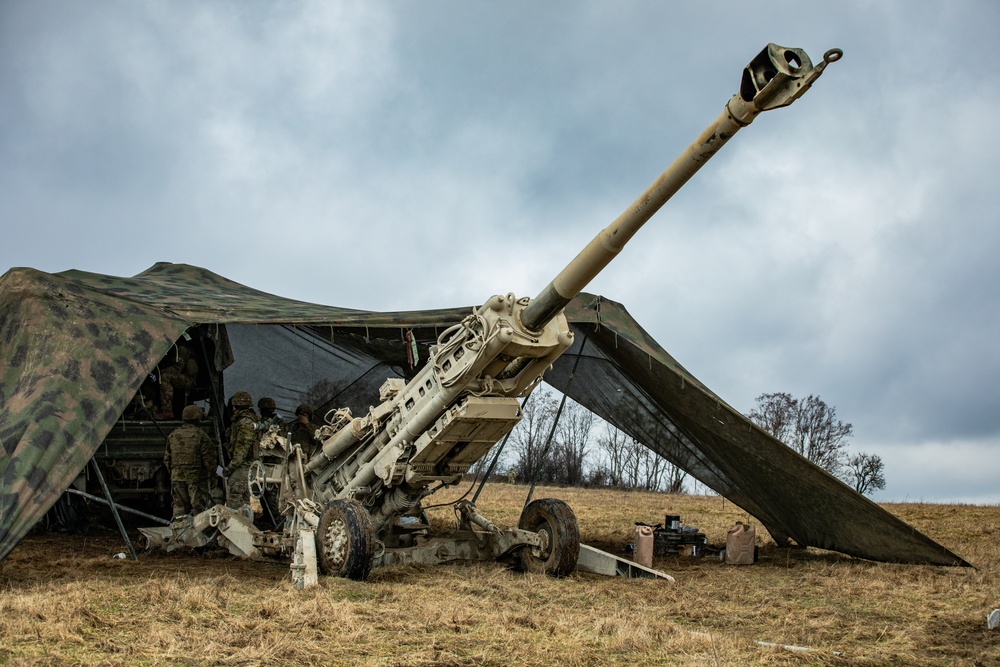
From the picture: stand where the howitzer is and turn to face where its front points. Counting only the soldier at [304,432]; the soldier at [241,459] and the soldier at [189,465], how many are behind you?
3

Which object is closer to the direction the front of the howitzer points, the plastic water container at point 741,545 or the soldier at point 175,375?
the plastic water container

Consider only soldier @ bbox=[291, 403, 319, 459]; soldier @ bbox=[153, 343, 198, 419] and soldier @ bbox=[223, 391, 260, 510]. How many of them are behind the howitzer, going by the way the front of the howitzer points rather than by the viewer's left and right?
3

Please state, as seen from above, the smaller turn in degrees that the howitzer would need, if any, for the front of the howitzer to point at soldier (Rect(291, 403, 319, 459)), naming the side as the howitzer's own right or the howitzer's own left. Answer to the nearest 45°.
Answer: approximately 180°

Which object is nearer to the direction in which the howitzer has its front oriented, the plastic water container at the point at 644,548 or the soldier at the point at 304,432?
the plastic water container

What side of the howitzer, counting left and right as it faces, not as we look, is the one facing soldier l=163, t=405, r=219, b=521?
back

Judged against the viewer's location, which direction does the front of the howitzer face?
facing the viewer and to the right of the viewer

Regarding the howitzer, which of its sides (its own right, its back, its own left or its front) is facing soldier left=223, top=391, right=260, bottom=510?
back

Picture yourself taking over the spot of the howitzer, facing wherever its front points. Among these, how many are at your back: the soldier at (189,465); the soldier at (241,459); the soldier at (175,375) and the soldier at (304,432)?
4

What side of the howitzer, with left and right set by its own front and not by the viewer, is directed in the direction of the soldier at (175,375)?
back

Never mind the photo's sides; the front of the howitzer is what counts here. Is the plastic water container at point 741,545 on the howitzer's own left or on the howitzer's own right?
on the howitzer's own left

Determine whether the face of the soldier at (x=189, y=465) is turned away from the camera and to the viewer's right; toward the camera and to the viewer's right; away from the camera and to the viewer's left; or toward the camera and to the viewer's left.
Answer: away from the camera and to the viewer's right
